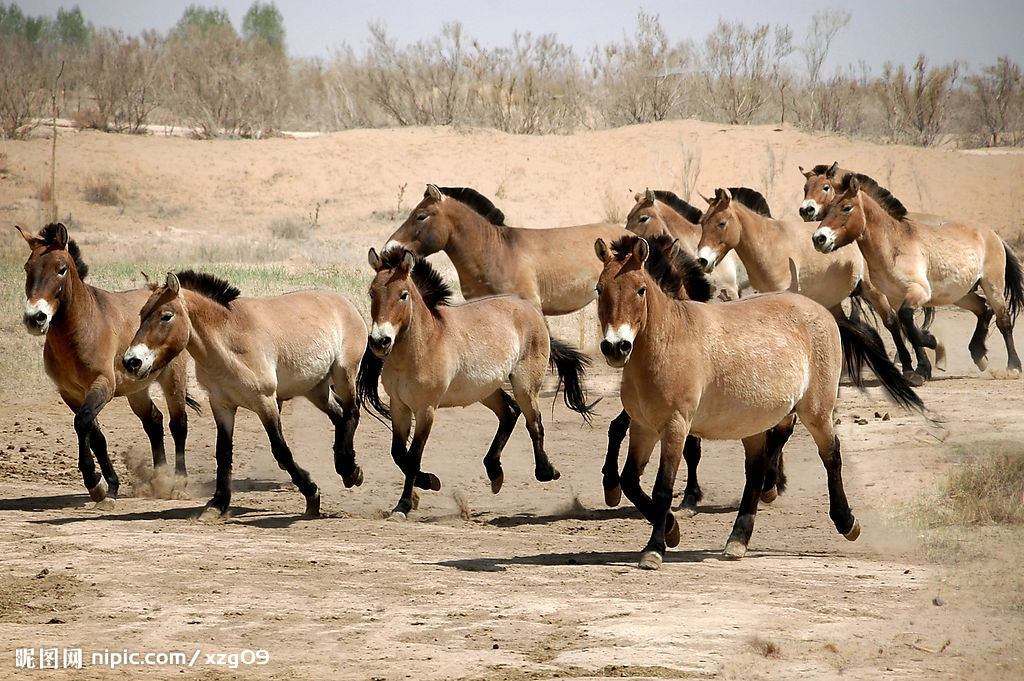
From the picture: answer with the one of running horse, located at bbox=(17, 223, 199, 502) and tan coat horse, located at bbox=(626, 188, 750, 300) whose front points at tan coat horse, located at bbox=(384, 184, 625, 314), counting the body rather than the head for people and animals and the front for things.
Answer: tan coat horse, located at bbox=(626, 188, 750, 300)

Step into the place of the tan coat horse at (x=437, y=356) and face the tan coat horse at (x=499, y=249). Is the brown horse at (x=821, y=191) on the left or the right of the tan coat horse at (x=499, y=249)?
right

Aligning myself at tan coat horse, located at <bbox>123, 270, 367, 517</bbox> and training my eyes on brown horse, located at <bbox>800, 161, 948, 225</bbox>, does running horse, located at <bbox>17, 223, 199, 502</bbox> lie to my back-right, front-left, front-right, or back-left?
back-left

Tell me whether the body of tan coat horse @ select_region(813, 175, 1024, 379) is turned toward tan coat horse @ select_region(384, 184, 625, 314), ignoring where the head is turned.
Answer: yes

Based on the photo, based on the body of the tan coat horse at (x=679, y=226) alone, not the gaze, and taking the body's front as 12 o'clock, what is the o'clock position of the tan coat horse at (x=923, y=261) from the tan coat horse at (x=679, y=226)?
the tan coat horse at (x=923, y=261) is roughly at 7 o'clock from the tan coat horse at (x=679, y=226).

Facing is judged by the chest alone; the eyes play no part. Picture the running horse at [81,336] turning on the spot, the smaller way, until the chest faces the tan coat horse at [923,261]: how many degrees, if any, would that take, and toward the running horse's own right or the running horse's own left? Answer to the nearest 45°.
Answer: approximately 135° to the running horse's own left

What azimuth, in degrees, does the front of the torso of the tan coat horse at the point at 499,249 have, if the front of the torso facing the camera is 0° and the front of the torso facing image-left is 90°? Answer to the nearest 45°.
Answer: approximately 90°

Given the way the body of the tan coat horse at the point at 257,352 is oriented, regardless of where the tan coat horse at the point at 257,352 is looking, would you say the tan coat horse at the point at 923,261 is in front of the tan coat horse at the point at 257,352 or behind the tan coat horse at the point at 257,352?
behind

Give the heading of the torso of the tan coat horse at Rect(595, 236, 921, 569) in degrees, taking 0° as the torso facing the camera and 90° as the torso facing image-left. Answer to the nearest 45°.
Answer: approximately 45°

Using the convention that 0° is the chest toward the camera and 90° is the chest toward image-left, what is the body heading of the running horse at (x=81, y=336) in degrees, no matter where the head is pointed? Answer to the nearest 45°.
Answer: approximately 45°
